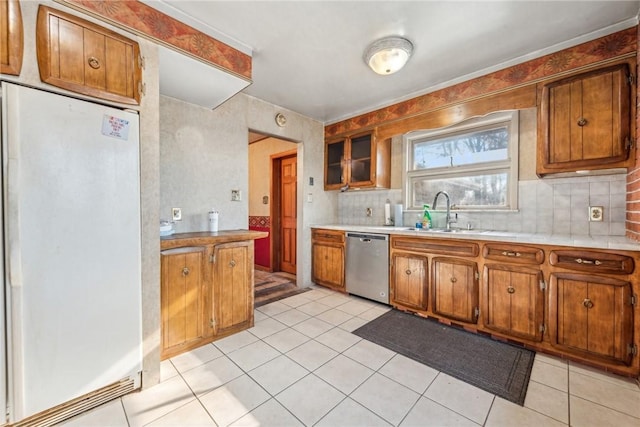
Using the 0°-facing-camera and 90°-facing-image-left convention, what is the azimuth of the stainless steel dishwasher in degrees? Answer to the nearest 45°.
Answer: approximately 45°

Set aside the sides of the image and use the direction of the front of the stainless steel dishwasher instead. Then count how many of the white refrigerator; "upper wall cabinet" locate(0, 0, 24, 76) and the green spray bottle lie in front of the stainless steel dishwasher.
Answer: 2

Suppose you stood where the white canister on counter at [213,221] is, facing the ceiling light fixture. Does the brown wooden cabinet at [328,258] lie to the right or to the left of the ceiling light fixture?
left

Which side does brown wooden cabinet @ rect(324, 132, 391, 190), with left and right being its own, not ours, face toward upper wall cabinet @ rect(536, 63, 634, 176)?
left

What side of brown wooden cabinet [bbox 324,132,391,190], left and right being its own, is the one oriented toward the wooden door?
right

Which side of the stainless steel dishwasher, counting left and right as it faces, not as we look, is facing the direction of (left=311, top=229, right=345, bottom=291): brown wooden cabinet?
right

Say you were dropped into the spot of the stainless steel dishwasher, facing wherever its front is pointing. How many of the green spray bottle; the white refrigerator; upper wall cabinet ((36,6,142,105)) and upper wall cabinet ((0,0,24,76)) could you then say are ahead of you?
3

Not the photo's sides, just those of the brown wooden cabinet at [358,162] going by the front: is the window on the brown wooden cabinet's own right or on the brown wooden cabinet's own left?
on the brown wooden cabinet's own left

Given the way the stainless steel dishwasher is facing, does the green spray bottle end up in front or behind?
behind
